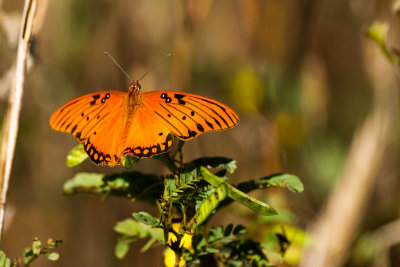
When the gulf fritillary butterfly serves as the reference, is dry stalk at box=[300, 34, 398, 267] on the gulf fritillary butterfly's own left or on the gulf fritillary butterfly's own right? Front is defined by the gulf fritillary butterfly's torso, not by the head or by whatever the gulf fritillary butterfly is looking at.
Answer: on the gulf fritillary butterfly's own right

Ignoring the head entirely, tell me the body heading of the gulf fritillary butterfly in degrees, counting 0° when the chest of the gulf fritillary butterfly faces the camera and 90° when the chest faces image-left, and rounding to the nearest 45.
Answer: approximately 180°

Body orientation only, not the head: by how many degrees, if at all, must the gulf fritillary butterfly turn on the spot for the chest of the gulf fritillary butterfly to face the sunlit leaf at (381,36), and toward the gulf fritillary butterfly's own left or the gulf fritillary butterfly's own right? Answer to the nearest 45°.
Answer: approximately 90° to the gulf fritillary butterfly's own right
